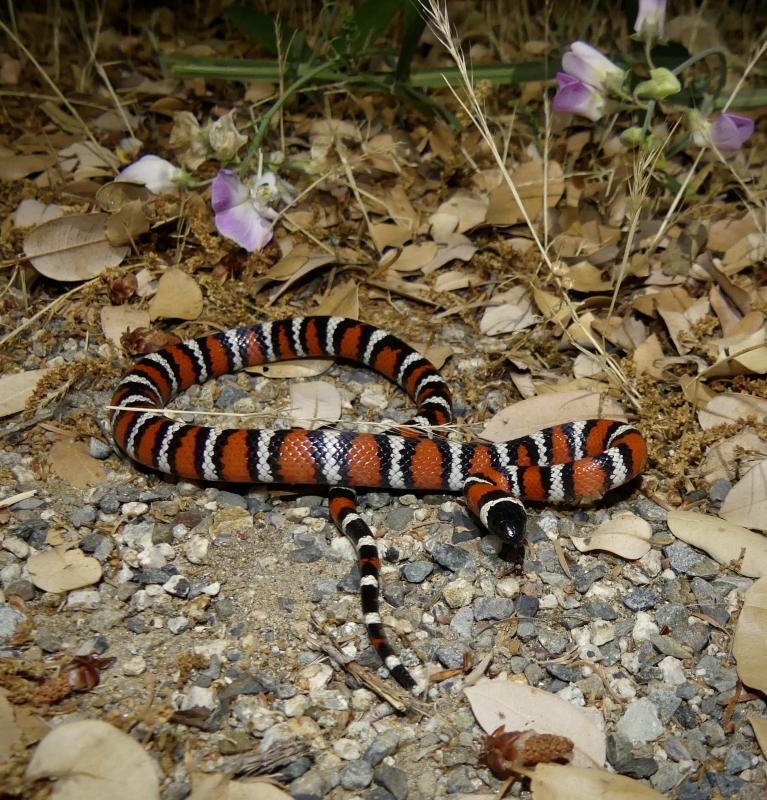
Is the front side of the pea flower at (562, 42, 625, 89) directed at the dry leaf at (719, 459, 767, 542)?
no

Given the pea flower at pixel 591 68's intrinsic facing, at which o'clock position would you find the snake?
The snake is roughly at 10 o'clock from the pea flower.

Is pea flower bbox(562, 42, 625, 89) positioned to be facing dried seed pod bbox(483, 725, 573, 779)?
no

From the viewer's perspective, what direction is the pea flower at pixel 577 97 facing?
to the viewer's left

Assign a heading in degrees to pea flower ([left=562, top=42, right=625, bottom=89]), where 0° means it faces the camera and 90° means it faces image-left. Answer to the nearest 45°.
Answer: approximately 90°

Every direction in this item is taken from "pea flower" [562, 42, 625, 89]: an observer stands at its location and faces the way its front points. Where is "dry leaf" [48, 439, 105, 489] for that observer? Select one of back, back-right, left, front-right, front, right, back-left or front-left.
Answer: front-left

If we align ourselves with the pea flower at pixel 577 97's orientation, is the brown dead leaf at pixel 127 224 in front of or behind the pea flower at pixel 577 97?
in front

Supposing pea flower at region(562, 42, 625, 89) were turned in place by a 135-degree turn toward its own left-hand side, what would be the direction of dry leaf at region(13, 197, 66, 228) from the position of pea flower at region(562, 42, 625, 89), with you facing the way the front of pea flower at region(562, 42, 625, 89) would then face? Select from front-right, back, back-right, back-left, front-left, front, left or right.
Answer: back-right

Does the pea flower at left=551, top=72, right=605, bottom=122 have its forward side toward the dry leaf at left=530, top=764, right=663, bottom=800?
no
